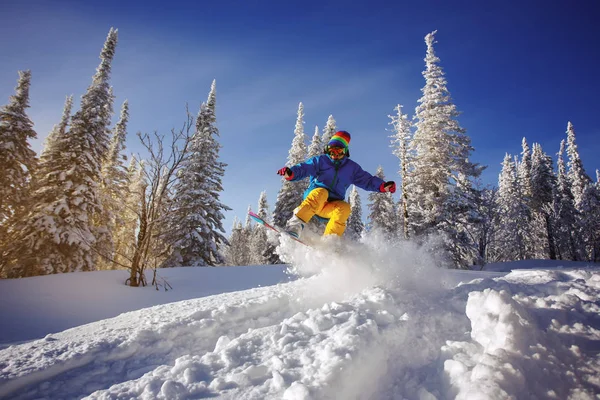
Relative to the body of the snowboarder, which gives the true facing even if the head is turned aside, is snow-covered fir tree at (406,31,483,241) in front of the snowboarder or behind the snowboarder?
behind

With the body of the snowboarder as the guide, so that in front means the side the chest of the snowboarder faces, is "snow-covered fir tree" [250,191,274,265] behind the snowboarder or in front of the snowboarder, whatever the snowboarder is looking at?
behind

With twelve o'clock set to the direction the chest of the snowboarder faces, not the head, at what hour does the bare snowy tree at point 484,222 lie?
The bare snowy tree is roughly at 7 o'clock from the snowboarder.

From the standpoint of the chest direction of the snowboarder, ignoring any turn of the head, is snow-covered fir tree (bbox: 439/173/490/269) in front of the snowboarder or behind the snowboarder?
behind

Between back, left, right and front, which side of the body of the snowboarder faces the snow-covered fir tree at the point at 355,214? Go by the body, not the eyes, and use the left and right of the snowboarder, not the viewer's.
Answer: back

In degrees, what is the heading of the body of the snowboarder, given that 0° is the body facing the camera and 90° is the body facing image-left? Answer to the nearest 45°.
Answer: approximately 0°

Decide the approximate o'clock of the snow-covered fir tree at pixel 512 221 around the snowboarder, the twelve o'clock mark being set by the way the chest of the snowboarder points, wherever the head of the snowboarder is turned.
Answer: The snow-covered fir tree is roughly at 7 o'clock from the snowboarder.

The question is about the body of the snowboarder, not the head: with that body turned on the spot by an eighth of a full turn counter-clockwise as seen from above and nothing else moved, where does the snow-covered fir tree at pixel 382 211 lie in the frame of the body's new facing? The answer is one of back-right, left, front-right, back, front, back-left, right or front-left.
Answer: back-left

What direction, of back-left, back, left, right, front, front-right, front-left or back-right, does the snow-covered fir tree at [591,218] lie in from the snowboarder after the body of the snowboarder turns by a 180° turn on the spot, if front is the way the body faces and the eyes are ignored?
front-right

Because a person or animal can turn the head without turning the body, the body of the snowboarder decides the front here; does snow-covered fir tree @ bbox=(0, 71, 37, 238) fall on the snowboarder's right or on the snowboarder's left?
on the snowboarder's right

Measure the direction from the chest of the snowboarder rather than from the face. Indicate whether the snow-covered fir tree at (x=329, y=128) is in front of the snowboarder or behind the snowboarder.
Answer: behind

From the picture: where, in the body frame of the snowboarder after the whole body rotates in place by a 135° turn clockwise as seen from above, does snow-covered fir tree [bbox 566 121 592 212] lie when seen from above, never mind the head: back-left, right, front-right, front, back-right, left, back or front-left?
right
